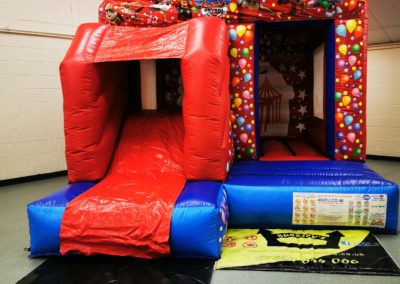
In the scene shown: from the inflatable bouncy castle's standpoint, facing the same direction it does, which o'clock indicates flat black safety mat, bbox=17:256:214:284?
The flat black safety mat is roughly at 1 o'clock from the inflatable bouncy castle.

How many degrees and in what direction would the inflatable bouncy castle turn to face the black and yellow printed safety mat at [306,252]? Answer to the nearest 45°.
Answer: approximately 45° to its left

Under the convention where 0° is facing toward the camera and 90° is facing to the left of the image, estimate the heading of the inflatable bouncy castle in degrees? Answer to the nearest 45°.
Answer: approximately 0°
